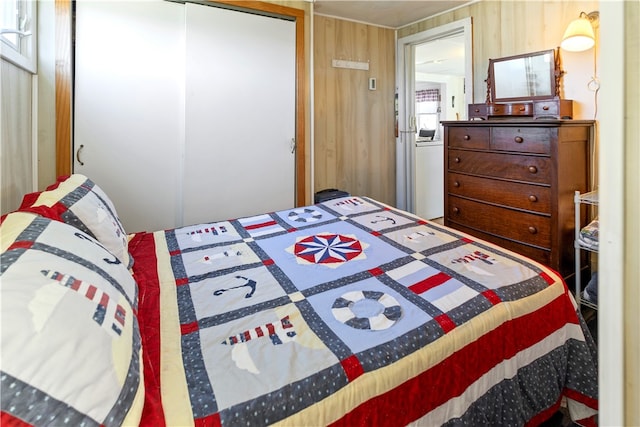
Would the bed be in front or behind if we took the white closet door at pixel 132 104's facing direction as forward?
in front

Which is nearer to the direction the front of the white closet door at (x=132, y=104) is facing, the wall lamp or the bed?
the bed

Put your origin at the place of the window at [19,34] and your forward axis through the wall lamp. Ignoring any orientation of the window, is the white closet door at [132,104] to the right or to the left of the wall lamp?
left

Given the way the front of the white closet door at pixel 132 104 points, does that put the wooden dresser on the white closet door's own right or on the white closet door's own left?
on the white closet door's own left

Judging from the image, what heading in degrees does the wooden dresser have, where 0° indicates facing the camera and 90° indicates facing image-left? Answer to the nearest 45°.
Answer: approximately 45°

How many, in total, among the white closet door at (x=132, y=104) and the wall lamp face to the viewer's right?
0

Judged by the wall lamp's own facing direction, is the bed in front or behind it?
in front

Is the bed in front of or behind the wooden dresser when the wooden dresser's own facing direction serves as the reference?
in front

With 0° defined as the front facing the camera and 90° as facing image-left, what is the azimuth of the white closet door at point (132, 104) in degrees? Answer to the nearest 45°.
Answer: approximately 0°

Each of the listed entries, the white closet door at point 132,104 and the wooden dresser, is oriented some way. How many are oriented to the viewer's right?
0

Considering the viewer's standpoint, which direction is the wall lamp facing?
facing the viewer and to the left of the viewer
